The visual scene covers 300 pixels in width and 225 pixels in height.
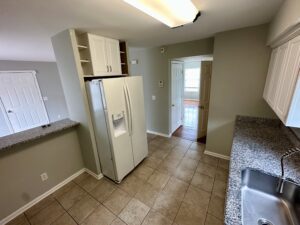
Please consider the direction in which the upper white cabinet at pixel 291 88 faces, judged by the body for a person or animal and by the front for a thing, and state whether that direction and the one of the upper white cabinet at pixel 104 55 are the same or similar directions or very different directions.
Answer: very different directions

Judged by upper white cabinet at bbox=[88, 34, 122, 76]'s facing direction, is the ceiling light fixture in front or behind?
in front

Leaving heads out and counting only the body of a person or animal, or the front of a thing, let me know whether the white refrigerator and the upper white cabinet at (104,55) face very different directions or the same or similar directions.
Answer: same or similar directions

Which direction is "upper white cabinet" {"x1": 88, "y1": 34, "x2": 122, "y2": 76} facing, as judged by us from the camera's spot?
facing the viewer and to the right of the viewer

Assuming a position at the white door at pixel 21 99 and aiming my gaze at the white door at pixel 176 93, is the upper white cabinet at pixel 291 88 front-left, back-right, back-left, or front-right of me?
front-right

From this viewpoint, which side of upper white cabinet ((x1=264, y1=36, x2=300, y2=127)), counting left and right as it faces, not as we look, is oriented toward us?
left

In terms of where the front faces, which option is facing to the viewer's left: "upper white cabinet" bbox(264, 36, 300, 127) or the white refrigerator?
the upper white cabinet

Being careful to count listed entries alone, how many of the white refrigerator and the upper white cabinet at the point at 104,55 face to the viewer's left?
0

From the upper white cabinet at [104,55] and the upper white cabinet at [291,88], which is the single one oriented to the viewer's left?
the upper white cabinet at [291,88]

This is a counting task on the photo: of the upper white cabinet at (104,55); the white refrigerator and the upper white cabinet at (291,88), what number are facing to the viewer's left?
1
